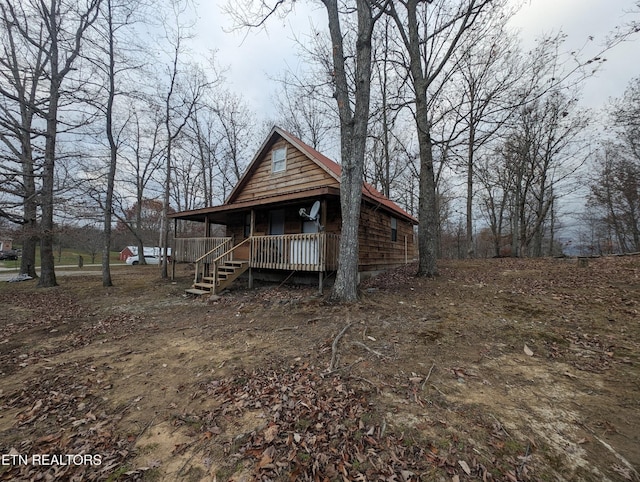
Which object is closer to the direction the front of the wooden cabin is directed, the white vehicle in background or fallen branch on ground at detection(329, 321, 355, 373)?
the fallen branch on ground

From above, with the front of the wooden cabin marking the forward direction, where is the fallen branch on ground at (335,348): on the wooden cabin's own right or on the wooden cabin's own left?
on the wooden cabin's own left

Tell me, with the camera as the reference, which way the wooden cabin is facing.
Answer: facing the viewer and to the left of the viewer

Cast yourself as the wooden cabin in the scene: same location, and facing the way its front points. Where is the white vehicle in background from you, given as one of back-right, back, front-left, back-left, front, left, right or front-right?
right

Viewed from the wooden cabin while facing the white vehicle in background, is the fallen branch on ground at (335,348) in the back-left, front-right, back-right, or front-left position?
back-left
